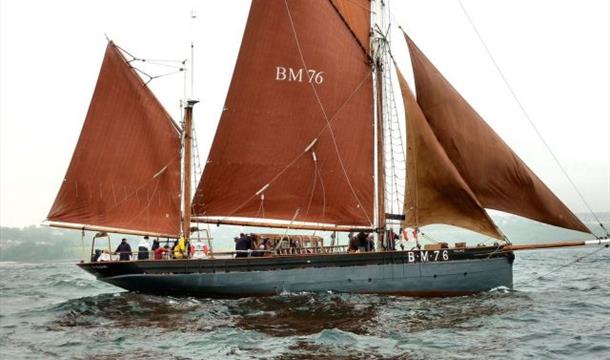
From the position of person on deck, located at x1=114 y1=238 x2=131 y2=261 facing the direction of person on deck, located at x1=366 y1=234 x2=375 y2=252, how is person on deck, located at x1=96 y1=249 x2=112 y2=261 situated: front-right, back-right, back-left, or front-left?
back-right

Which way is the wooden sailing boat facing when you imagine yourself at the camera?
facing to the right of the viewer
